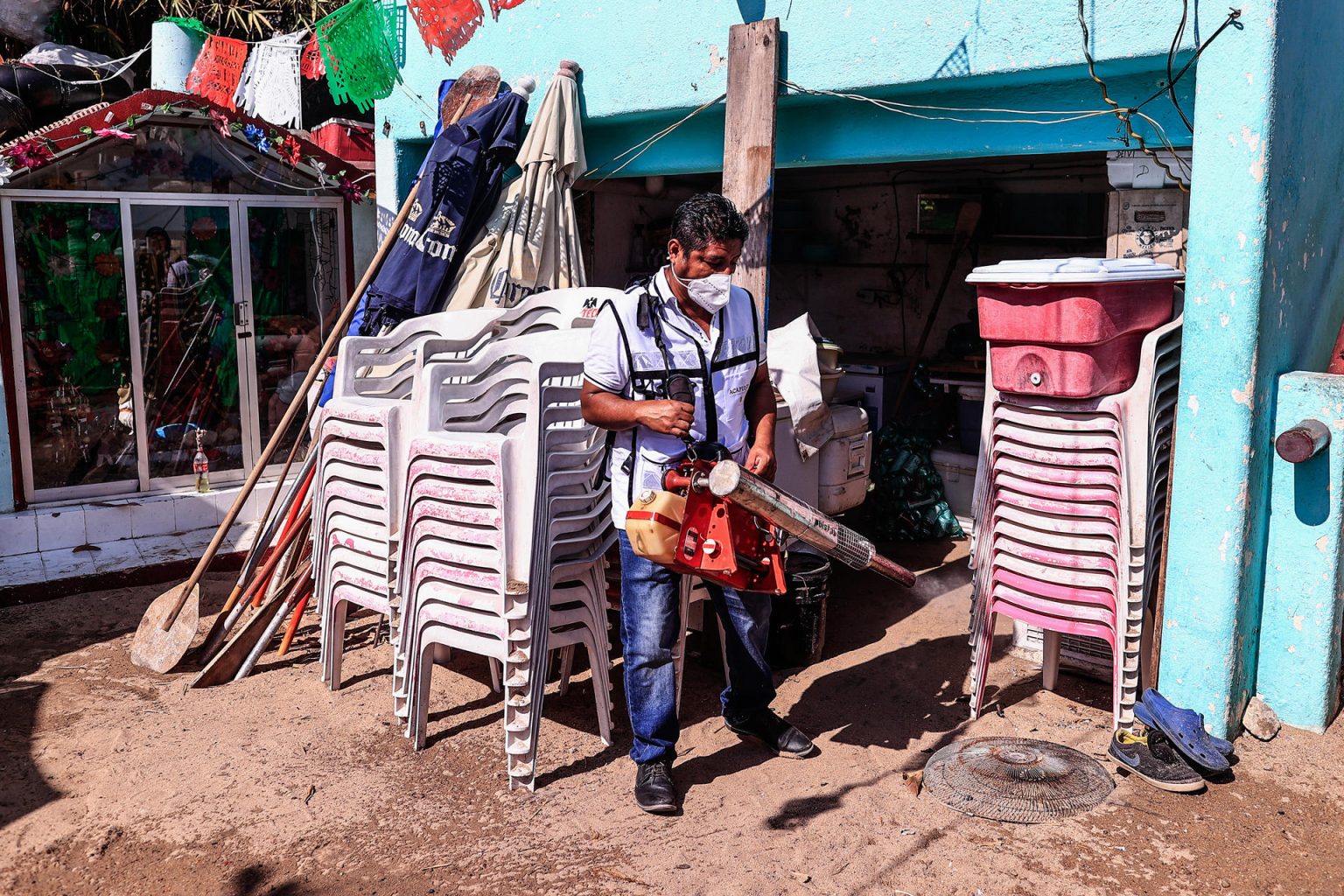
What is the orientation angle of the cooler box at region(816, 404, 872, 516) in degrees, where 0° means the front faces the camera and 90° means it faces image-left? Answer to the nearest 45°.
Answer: approximately 315°

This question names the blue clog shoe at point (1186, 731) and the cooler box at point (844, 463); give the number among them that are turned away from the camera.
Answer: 0

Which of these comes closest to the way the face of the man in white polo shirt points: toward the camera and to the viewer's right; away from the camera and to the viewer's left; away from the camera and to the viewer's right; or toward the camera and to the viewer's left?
toward the camera and to the viewer's right

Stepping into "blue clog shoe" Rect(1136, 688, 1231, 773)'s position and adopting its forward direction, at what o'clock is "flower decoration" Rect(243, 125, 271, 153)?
The flower decoration is roughly at 5 o'clock from the blue clog shoe.

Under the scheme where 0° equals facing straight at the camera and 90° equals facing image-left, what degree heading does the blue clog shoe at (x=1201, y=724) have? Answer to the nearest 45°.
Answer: approximately 315°

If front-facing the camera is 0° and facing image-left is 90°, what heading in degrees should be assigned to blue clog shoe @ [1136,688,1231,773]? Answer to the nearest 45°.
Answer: approximately 315°

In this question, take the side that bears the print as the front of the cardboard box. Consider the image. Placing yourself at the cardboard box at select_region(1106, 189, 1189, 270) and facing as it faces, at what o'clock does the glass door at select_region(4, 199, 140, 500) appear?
The glass door is roughly at 3 o'clock from the cardboard box.

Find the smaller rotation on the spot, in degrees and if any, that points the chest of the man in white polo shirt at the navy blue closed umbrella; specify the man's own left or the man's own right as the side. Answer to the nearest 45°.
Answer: approximately 180°

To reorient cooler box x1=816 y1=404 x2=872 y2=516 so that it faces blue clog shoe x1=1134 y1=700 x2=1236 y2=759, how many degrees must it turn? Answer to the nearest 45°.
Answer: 0° — it already faces it
